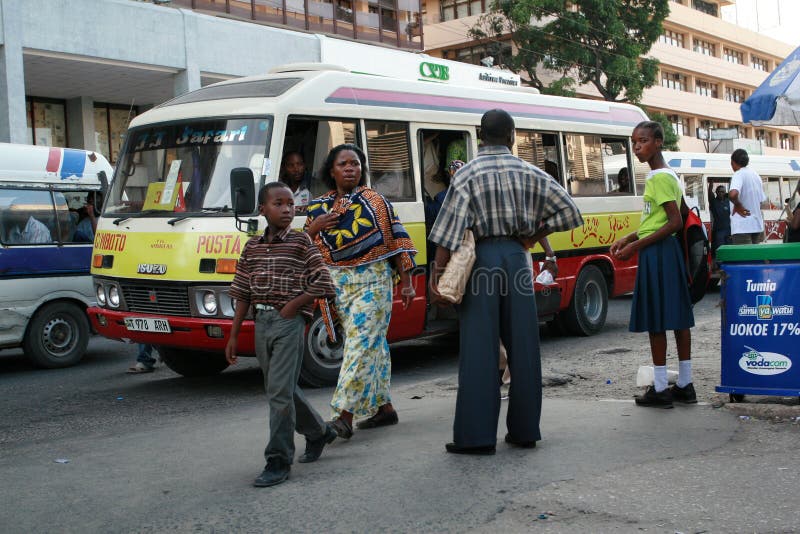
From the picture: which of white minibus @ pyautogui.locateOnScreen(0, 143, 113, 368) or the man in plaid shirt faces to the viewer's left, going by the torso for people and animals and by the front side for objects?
the white minibus

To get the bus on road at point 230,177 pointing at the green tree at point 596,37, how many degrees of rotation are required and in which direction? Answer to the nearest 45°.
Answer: approximately 135° to its right

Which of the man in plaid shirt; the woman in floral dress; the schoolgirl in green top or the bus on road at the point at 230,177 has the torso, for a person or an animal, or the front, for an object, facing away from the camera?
the man in plaid shirt

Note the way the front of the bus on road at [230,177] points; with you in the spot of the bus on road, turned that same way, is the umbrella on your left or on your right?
on your left

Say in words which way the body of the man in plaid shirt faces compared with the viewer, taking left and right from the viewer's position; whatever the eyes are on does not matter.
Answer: facing away from the viewer

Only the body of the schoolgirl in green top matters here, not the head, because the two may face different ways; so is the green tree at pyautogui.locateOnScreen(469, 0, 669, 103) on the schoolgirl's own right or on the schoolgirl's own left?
on the schoolgirl's own right

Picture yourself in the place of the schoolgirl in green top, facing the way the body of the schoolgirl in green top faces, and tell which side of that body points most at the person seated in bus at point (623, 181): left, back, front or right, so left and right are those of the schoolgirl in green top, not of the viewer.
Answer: right

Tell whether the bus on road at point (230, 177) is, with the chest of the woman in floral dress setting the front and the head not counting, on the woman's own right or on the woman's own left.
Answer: on the woman's own right

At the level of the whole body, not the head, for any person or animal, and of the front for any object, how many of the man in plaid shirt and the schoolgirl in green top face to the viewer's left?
1

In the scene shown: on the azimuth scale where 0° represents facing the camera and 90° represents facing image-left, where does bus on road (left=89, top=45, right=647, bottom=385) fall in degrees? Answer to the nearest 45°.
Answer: approximately 45°

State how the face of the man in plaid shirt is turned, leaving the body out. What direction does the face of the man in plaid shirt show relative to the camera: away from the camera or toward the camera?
away from the camera

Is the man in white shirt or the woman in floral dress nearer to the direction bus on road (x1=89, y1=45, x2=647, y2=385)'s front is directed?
the woman in floral dress
